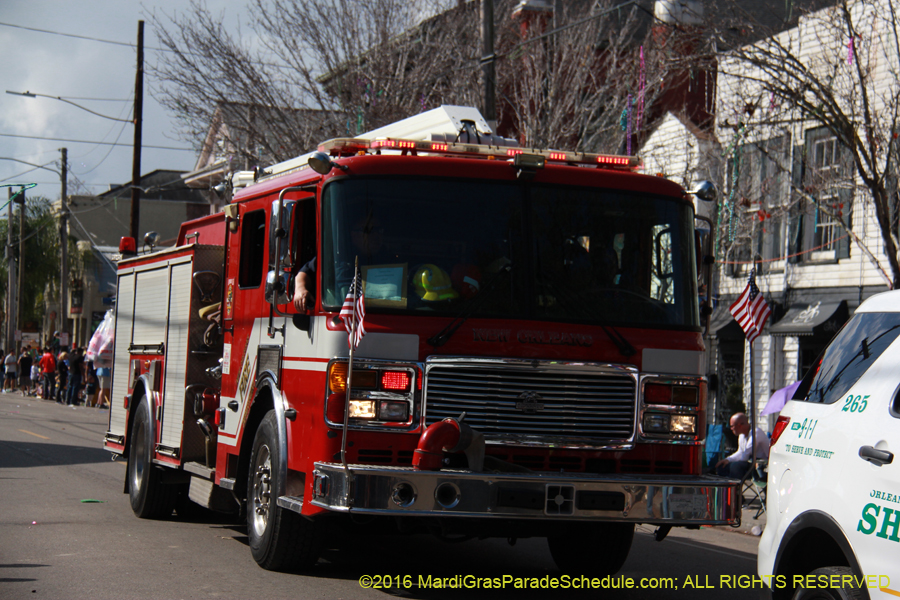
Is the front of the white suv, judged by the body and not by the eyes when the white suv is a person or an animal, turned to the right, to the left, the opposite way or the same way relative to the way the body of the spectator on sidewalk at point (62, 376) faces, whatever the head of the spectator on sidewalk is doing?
to the right

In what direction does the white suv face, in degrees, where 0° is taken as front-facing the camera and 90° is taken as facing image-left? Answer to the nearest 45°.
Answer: approximately 315°

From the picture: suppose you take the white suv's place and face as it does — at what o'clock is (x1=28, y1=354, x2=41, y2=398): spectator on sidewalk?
The spectator on sidewalk is roughly at 6 o'clock from the white suv.

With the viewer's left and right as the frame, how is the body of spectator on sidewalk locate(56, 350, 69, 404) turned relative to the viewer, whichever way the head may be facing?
facing to the right of the viewer

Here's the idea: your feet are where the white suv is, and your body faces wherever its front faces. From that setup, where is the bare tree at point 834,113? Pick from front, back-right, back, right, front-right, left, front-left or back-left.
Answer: back-left

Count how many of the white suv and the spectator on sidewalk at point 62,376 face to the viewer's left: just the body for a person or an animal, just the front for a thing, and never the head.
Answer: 0

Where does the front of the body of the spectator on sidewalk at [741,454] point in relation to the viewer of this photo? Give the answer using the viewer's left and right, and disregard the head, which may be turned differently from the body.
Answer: facing to the left of the viewer

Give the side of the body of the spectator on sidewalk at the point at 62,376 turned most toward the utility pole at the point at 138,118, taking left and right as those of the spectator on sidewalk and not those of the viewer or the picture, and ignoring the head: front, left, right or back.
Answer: right

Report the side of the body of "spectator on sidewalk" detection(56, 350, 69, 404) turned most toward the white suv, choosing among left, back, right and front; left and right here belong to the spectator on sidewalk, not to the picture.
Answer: right

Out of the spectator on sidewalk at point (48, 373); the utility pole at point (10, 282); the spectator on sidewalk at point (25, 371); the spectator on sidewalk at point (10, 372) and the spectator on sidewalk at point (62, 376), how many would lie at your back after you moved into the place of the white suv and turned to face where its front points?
5

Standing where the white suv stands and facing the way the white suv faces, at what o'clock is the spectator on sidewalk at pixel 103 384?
The spectator on sidewalk is roughly at 6 o'clock from the white suv.

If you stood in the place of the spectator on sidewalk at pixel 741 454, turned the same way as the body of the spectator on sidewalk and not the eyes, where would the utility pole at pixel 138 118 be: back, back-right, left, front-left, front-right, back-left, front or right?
front-right

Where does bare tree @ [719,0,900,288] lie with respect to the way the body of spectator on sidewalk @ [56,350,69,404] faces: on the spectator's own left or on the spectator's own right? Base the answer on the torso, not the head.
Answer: on the spectator's own right
